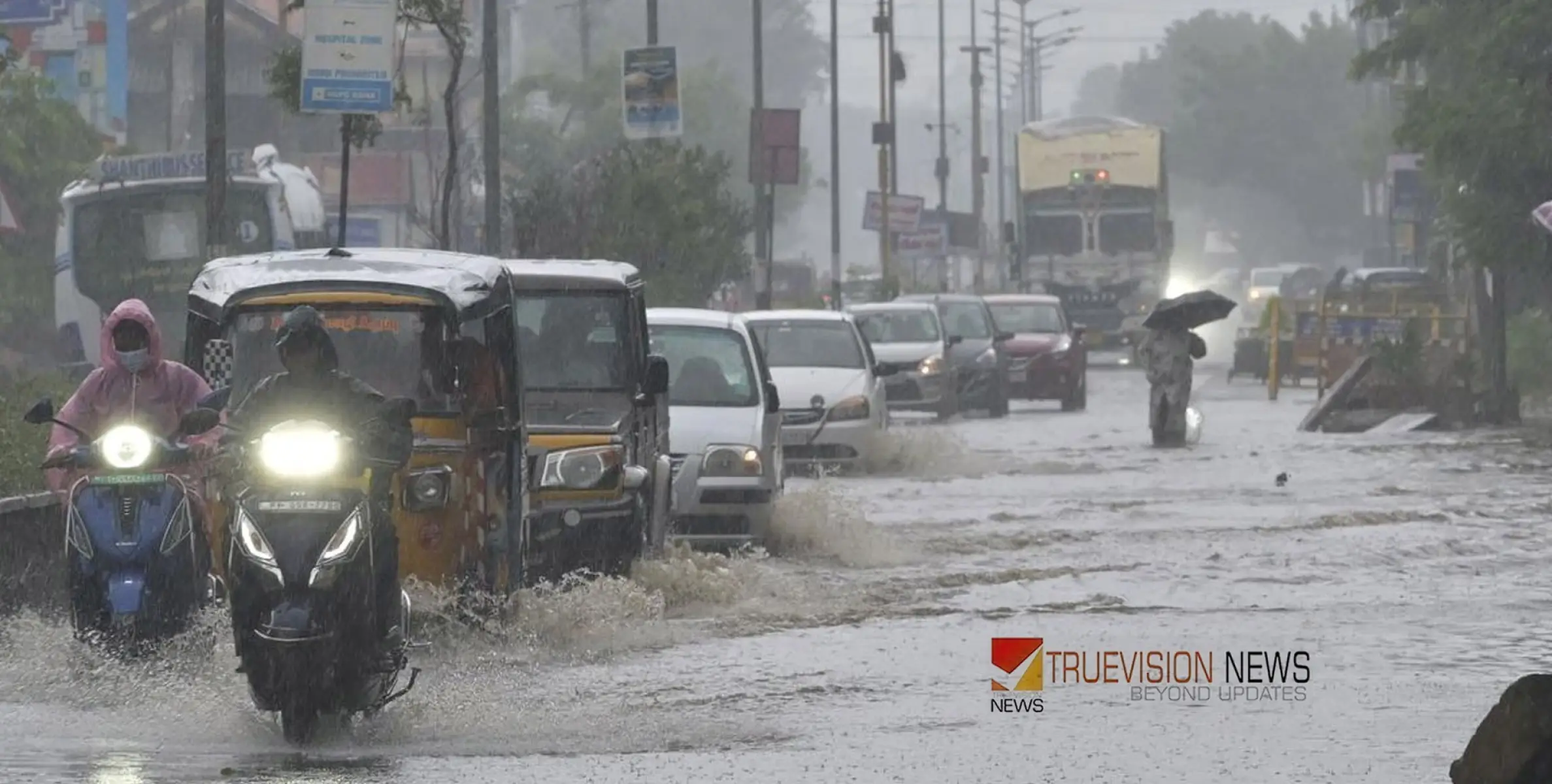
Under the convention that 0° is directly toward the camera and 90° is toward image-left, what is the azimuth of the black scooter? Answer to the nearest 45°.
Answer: approximately 0°

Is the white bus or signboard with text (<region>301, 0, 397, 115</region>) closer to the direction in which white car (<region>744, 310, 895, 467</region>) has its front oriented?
the signboard with text

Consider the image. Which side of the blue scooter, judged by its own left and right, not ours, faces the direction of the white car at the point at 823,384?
back

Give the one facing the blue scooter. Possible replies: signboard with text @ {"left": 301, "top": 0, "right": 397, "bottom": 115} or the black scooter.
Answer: the signboard with text

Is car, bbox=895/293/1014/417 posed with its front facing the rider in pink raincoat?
yes

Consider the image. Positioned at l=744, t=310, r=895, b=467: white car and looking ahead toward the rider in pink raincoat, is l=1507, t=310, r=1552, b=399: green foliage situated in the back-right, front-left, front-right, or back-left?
back-left
